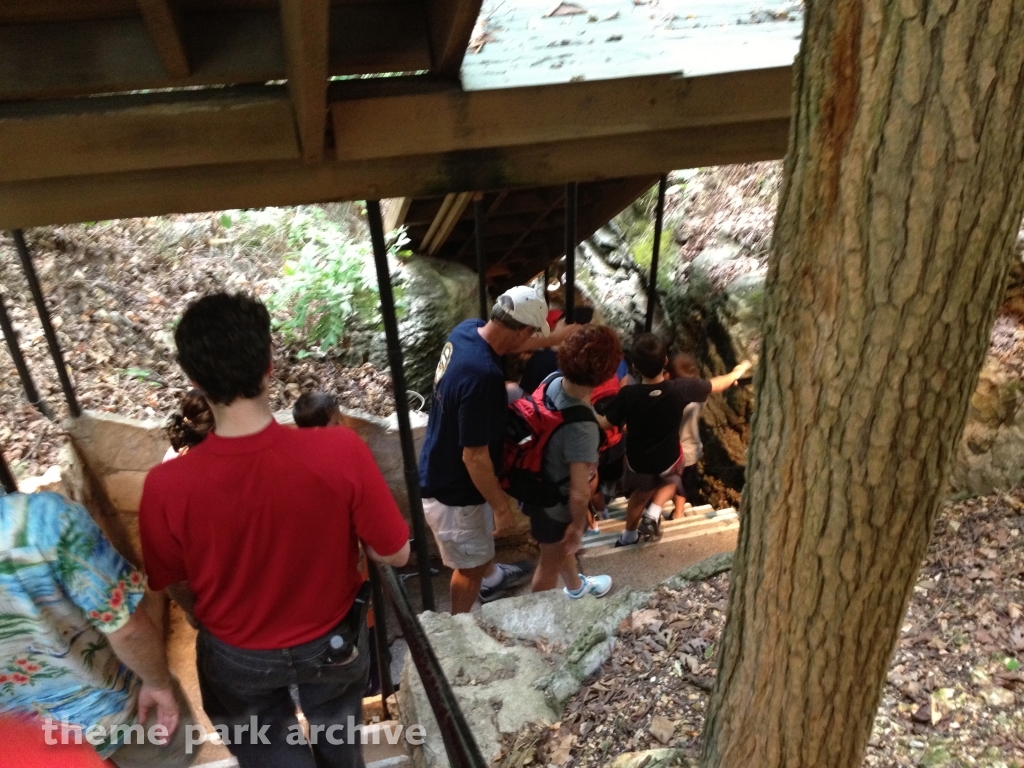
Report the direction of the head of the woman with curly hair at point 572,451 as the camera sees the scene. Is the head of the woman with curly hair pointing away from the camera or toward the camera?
away from the camera

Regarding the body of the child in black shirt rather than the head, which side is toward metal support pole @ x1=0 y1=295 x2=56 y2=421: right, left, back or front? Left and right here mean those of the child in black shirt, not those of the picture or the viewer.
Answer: left

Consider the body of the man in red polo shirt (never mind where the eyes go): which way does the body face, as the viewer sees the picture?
away from the camera

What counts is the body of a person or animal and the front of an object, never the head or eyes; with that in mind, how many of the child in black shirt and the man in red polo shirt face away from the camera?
2

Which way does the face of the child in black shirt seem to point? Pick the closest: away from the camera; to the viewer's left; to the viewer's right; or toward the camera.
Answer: away from the camera

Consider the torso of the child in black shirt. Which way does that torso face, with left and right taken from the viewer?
facing away from the viewer

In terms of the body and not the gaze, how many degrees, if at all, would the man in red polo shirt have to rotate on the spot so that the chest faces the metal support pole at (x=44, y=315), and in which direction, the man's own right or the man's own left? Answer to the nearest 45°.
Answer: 0° — they already face it

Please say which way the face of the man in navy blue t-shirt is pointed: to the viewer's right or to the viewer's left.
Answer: to the viewer's right

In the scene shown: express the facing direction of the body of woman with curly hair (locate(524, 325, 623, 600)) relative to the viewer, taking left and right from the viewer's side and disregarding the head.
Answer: facing away from the viewer and to the right of the viewer

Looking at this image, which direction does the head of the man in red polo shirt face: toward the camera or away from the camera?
away from the camera
